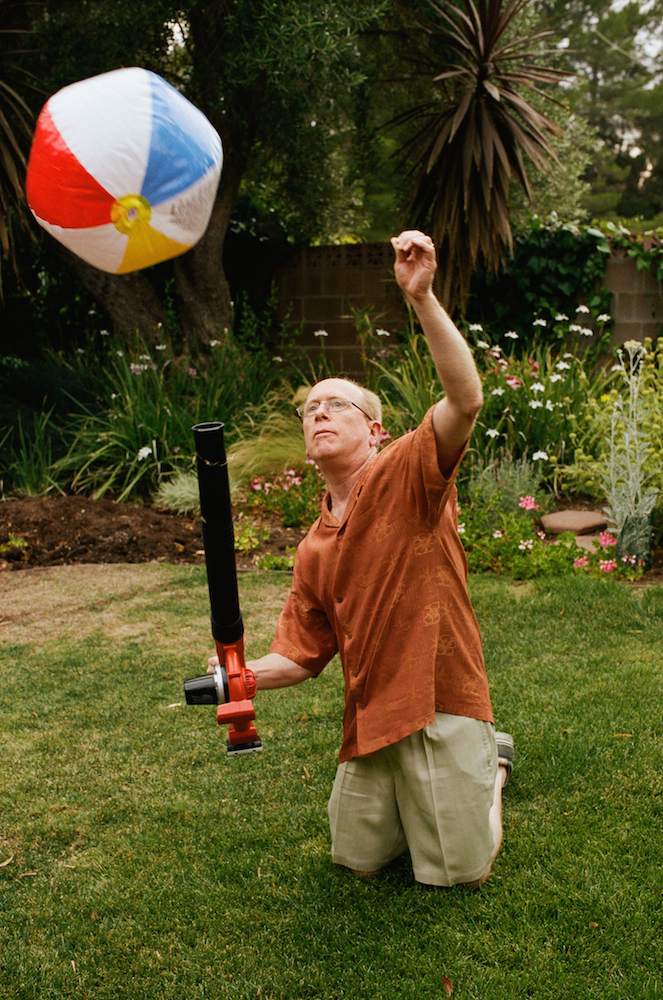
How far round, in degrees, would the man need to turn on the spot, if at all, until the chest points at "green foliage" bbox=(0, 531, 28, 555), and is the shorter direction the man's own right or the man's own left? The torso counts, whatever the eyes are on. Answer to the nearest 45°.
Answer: approximately 90° to the man's own right

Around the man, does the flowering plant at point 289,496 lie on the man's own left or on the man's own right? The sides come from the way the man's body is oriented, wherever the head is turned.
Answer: on the man's own right

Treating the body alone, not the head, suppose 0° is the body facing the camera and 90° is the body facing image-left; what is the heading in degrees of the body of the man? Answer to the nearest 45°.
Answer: approximately 45°
